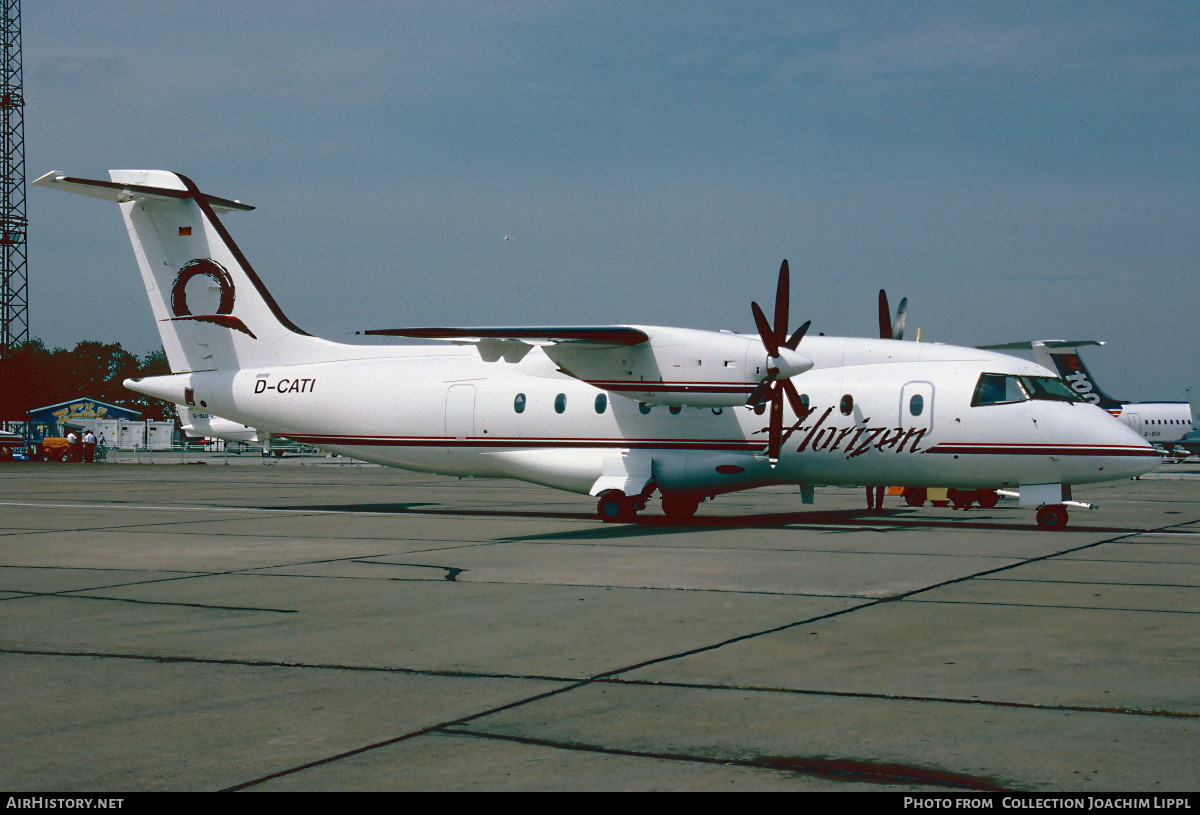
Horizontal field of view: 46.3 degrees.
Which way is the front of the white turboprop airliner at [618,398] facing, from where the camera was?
facing the viewer and to the right of the viewer
